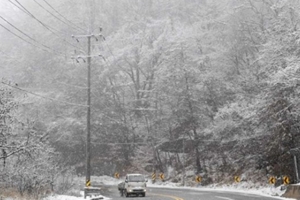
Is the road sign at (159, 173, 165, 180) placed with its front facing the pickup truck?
yes

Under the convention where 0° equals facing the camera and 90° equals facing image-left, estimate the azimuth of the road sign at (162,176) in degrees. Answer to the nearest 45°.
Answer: approximately 0°
